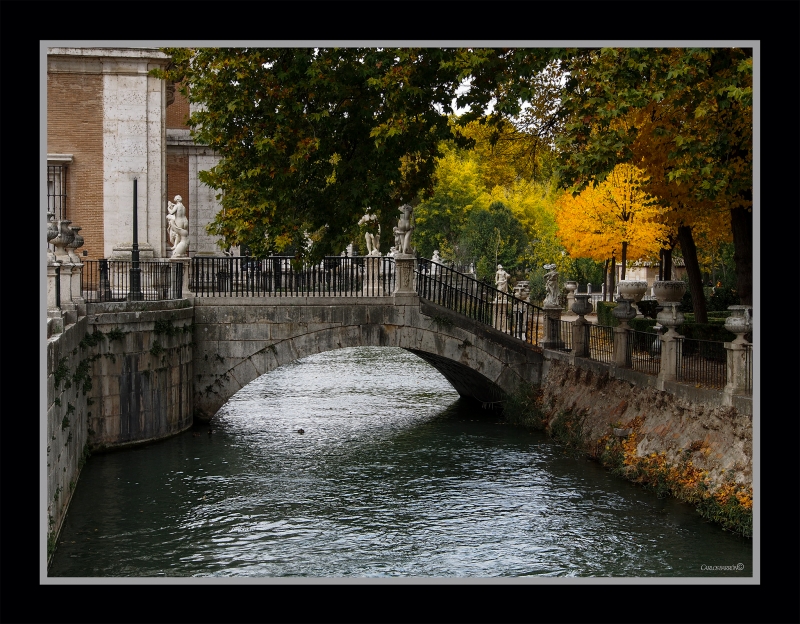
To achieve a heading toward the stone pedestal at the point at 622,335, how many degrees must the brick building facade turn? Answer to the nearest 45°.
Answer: approximately 45° to its left

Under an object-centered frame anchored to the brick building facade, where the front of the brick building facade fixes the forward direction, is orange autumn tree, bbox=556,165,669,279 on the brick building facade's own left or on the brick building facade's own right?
on the brick building facade's own left
